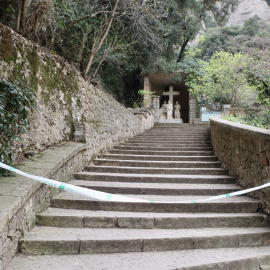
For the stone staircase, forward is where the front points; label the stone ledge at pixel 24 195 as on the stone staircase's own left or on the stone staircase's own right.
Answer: on the stone staircase's own right

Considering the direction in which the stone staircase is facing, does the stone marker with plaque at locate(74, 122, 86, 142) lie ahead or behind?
behind

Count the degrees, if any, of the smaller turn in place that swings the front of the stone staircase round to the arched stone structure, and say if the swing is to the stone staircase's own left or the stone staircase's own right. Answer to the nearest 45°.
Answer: approximately 180°

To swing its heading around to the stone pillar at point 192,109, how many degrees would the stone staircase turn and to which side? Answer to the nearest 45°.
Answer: approximately 180°

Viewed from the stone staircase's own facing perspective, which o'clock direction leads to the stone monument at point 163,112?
The stone monument is roughly at 6 o'clock from the stone staircase.

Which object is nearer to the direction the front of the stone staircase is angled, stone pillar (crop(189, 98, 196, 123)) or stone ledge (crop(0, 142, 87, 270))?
the stone ledge

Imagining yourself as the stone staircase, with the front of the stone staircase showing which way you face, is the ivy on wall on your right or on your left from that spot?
on your right

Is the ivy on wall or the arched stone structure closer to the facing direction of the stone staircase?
the ivy on wall

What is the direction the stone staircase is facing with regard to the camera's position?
facing the viewer

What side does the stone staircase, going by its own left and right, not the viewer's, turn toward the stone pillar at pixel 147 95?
back
